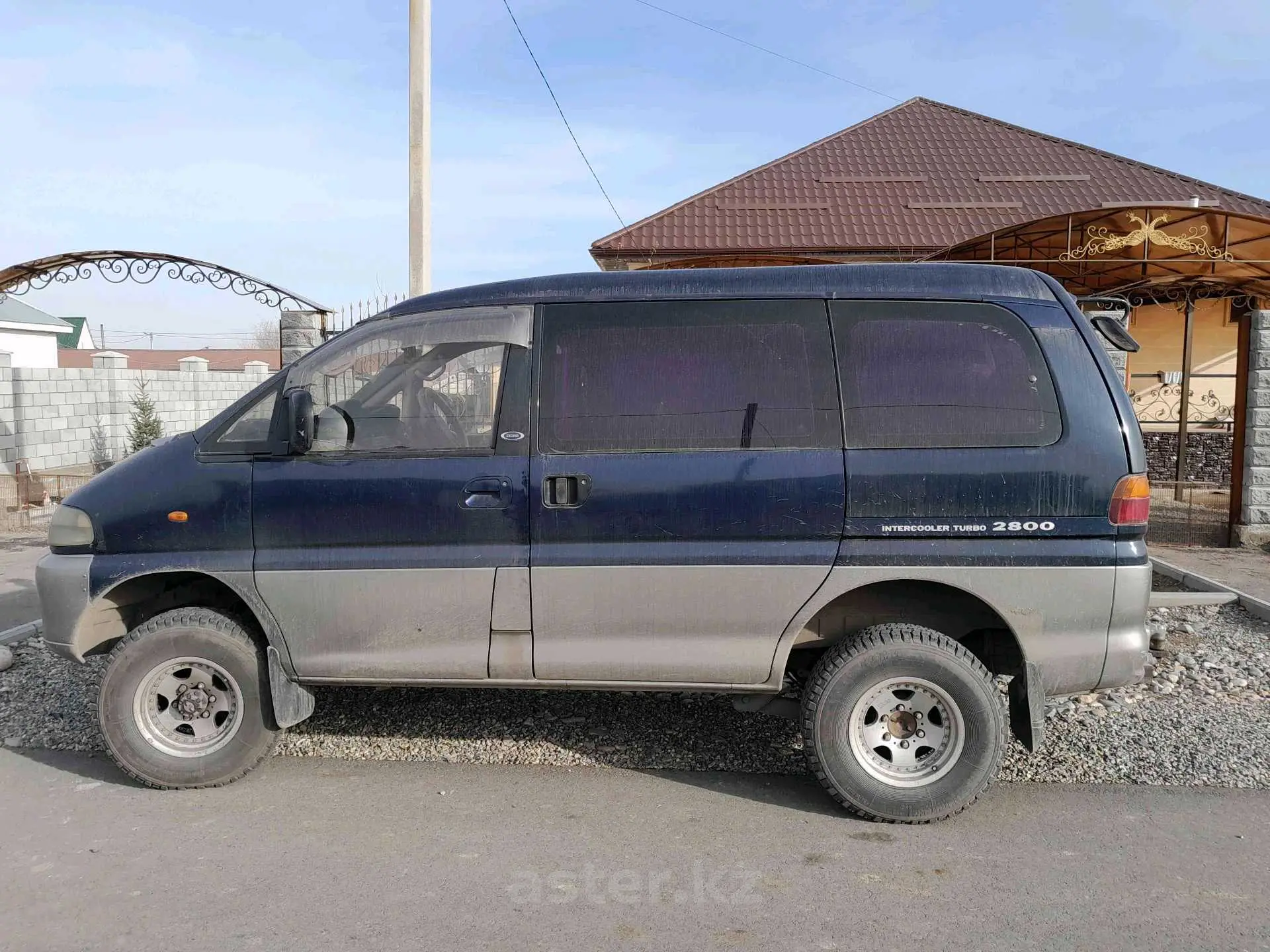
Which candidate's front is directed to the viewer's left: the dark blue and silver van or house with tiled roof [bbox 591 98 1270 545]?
the dark blue and silver van

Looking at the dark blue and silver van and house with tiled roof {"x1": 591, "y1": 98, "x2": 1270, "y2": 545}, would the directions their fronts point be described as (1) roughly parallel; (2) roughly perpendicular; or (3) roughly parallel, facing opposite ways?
roughly perpendicular

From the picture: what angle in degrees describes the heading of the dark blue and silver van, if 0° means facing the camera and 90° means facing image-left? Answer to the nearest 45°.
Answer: approximately 90°

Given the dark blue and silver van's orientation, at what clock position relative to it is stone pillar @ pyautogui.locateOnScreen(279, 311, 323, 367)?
The stone pillar is roughly at 2 o'clock from the dark blue and silver van.

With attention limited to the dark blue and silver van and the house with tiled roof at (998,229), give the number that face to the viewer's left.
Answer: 1

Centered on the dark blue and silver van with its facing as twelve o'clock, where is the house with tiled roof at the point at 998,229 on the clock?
The house with tiled roof is roughly at 4 o'clock from the dark blue and silver van.

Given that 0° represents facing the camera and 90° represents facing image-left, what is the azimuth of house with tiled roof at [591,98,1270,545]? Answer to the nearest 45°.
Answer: approximately 0°

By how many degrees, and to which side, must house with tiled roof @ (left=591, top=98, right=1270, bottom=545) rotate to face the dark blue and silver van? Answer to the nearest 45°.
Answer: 0° — it already faces it

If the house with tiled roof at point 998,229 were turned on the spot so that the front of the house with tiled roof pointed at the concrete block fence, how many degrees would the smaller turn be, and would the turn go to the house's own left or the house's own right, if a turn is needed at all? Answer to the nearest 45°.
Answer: approximately 90° to the house's own right

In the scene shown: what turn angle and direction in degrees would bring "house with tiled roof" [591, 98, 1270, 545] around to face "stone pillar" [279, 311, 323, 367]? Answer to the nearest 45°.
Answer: approximately 45° to its right
